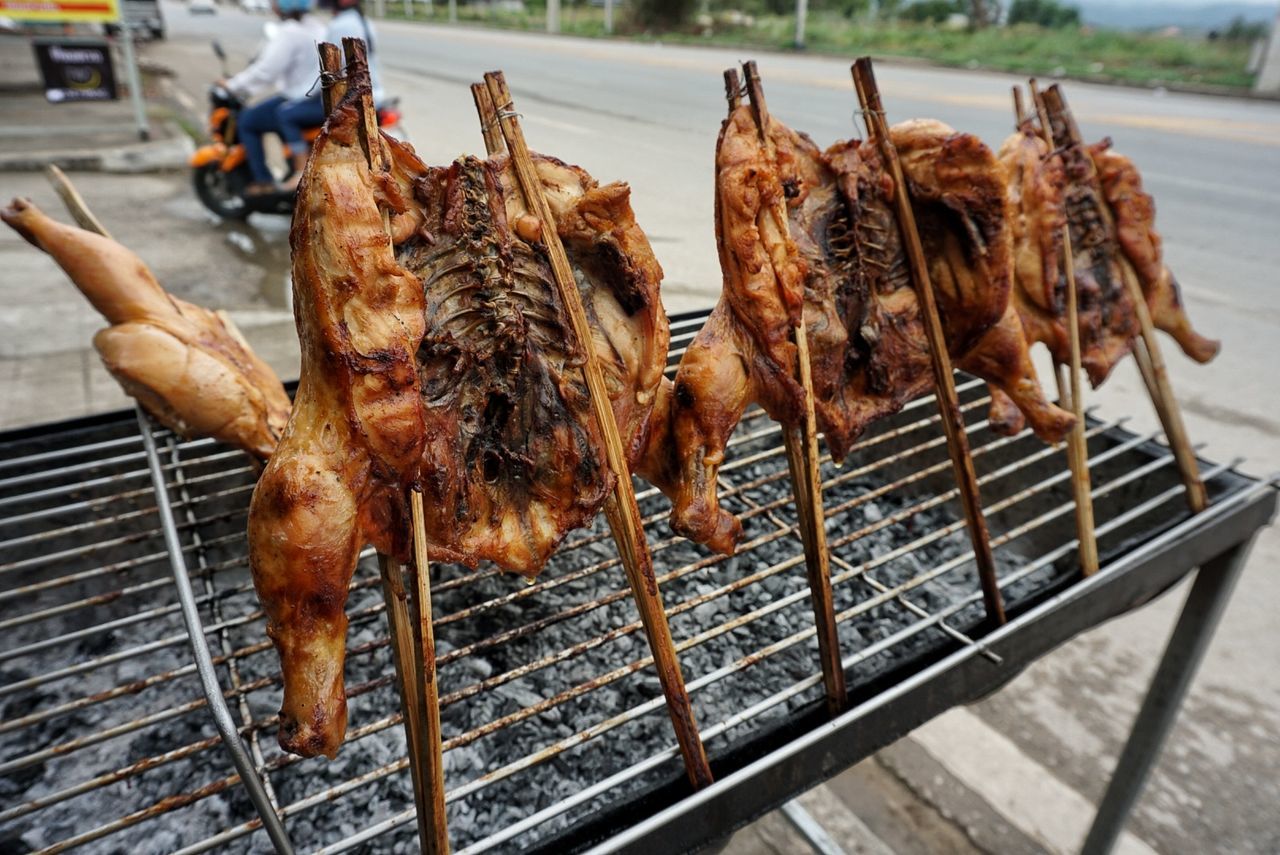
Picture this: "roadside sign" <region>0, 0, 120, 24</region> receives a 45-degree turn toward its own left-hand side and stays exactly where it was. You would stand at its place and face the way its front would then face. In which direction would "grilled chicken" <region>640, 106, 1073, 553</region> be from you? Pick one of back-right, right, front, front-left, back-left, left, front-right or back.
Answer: front-right

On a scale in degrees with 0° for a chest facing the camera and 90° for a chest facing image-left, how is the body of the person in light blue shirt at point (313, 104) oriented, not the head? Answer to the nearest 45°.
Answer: approximately 90°

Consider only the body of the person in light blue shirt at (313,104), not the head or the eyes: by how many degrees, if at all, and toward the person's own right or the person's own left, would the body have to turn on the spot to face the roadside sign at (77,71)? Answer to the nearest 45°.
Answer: approximately 45° to the person's own right

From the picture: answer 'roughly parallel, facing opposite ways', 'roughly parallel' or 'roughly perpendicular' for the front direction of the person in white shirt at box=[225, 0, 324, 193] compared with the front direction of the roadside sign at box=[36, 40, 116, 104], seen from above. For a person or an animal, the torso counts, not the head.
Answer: roughly perpendicular

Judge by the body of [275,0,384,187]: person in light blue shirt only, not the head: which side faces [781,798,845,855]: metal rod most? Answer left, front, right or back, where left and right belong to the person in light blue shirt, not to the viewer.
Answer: left

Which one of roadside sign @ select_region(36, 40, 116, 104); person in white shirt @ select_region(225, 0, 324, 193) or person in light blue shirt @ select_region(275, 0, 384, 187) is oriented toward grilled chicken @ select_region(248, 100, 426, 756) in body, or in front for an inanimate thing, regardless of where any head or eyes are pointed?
the roadside sign

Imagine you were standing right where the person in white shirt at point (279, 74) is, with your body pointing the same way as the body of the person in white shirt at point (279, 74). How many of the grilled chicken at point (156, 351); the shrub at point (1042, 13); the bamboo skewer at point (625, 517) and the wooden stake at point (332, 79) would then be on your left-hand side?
3

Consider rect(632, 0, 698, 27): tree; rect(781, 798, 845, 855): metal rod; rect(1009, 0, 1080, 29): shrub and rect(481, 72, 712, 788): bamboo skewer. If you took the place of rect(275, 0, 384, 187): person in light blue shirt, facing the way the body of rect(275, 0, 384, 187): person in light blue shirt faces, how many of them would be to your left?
2

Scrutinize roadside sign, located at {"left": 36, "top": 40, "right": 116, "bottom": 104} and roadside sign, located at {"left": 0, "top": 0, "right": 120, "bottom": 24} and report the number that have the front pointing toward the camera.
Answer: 2

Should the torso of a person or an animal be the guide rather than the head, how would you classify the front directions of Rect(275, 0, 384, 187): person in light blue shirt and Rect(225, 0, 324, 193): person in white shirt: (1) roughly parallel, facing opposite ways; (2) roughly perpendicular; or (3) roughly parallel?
roughly parallel

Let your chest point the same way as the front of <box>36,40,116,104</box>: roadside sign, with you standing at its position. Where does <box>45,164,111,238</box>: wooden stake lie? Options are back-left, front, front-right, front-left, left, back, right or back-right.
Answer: front

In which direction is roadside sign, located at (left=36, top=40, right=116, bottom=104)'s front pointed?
toward the camera

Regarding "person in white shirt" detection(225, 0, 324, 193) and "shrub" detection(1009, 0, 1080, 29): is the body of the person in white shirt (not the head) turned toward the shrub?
no

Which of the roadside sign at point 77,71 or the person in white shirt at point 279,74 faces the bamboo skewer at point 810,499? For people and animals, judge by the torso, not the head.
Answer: the roadside sign

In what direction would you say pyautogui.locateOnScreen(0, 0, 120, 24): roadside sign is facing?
toward the camera

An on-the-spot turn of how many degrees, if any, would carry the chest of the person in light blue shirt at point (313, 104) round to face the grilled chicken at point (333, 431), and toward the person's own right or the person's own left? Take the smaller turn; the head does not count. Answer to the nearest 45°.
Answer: approximately 90° to the person's own left
